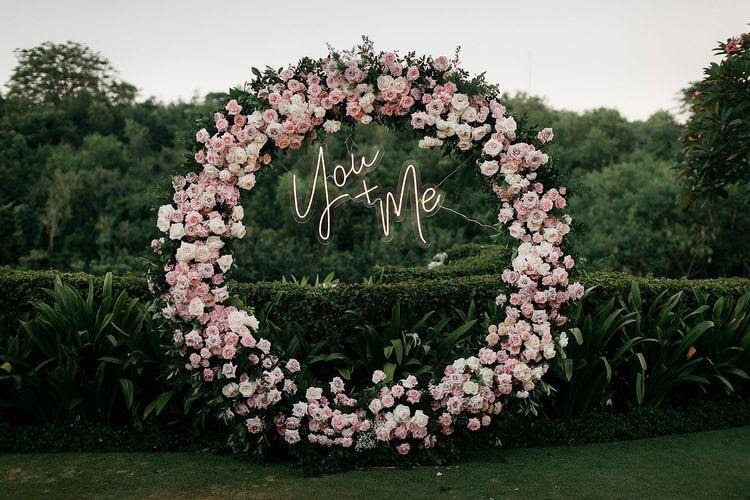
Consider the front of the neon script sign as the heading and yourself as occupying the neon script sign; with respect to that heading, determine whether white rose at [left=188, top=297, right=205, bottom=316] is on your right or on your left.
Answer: on your right

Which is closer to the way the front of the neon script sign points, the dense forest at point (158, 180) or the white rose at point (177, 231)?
the white rose

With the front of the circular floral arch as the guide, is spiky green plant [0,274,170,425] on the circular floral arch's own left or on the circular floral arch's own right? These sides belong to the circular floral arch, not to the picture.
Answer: on the circular floral arch's own right

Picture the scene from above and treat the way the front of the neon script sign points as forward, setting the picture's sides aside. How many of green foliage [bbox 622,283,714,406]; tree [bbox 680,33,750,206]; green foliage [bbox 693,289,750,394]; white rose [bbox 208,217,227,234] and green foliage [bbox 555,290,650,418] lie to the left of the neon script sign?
4

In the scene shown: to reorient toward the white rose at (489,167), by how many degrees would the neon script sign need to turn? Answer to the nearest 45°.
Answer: approximately 45° to its left

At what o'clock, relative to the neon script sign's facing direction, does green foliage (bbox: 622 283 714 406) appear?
The green foliage is roughly at 9 o'clock from the neon script sign.

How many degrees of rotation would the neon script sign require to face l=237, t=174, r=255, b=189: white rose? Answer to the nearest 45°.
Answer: approximately 45° to its right

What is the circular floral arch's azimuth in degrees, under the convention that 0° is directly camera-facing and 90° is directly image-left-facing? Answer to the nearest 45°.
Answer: approximately 0°

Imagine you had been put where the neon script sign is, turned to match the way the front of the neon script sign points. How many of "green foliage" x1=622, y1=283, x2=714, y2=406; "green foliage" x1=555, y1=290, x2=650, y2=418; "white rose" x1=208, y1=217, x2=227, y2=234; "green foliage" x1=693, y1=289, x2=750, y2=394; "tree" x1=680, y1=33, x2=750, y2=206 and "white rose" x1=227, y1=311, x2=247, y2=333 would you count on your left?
4
